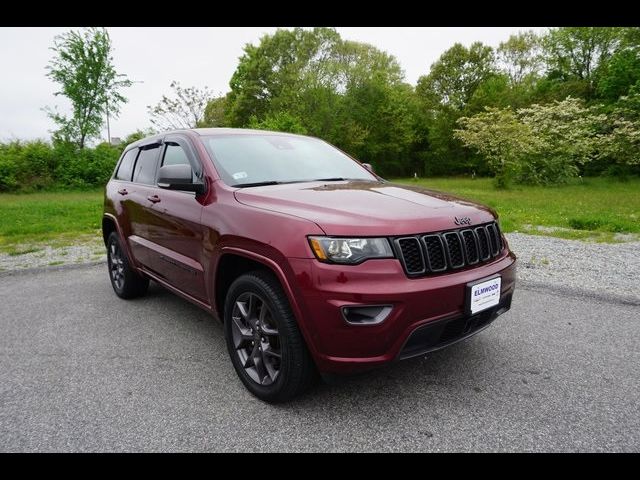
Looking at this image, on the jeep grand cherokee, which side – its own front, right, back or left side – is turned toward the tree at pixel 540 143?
left

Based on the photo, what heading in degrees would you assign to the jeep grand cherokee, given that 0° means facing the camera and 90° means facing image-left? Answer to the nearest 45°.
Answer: approximately 315°

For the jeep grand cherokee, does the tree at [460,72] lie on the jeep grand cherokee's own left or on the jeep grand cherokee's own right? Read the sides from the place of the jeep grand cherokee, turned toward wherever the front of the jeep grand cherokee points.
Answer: on the jeep grand cherokee's own left

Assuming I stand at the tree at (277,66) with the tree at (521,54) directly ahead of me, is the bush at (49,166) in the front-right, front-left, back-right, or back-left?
back-right

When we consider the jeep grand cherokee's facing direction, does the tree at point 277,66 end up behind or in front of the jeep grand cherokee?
behind

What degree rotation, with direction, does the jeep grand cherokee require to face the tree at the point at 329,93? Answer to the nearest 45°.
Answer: approximately 135° to its left

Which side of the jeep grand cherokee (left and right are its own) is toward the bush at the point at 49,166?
back

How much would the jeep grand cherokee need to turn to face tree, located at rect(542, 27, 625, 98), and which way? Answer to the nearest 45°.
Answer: approximately 90° to its left

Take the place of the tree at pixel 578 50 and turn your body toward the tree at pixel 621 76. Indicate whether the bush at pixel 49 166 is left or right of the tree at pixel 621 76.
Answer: right

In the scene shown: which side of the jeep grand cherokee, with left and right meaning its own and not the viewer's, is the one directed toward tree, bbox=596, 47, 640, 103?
left
